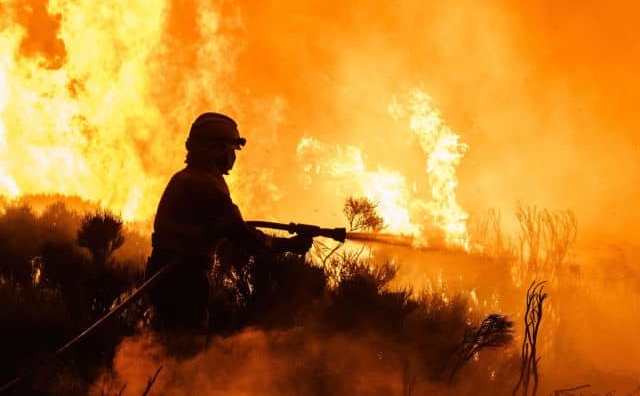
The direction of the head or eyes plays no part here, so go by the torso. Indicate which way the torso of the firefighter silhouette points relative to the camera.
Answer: to the viewer's right

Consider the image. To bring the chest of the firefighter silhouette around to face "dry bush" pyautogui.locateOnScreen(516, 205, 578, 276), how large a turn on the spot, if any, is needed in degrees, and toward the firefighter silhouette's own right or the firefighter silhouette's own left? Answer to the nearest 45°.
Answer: approximately 45° to the firefighter silhouette's own left

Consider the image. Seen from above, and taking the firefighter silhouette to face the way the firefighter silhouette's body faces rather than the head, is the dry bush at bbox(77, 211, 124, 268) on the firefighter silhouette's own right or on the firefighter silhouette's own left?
on the firefighter silhouette's own left
